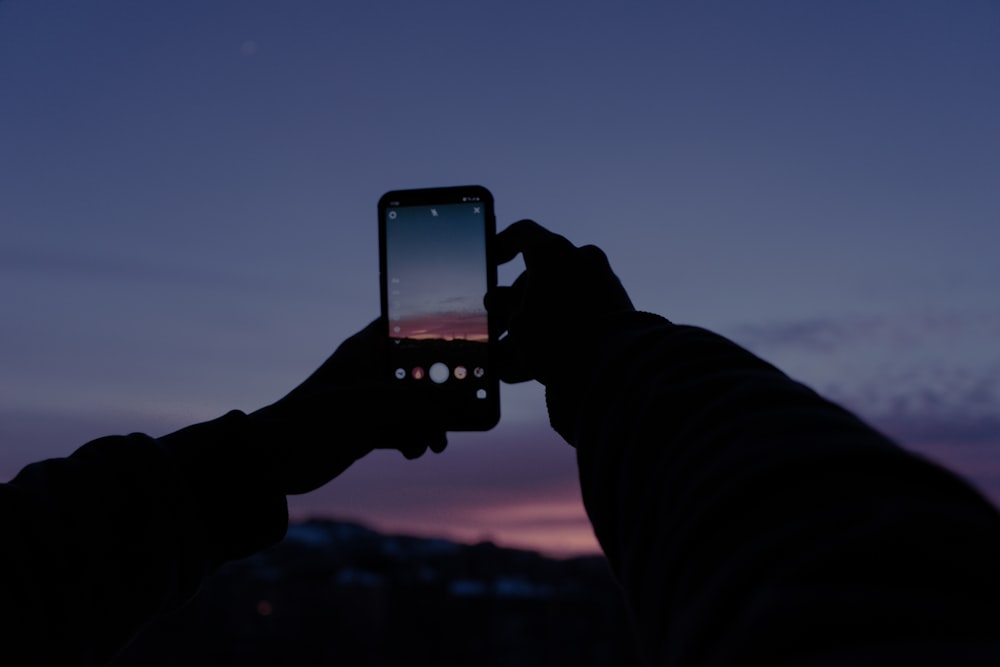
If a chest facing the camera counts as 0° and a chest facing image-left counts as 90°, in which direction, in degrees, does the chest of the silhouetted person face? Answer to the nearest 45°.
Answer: approximately 180°
